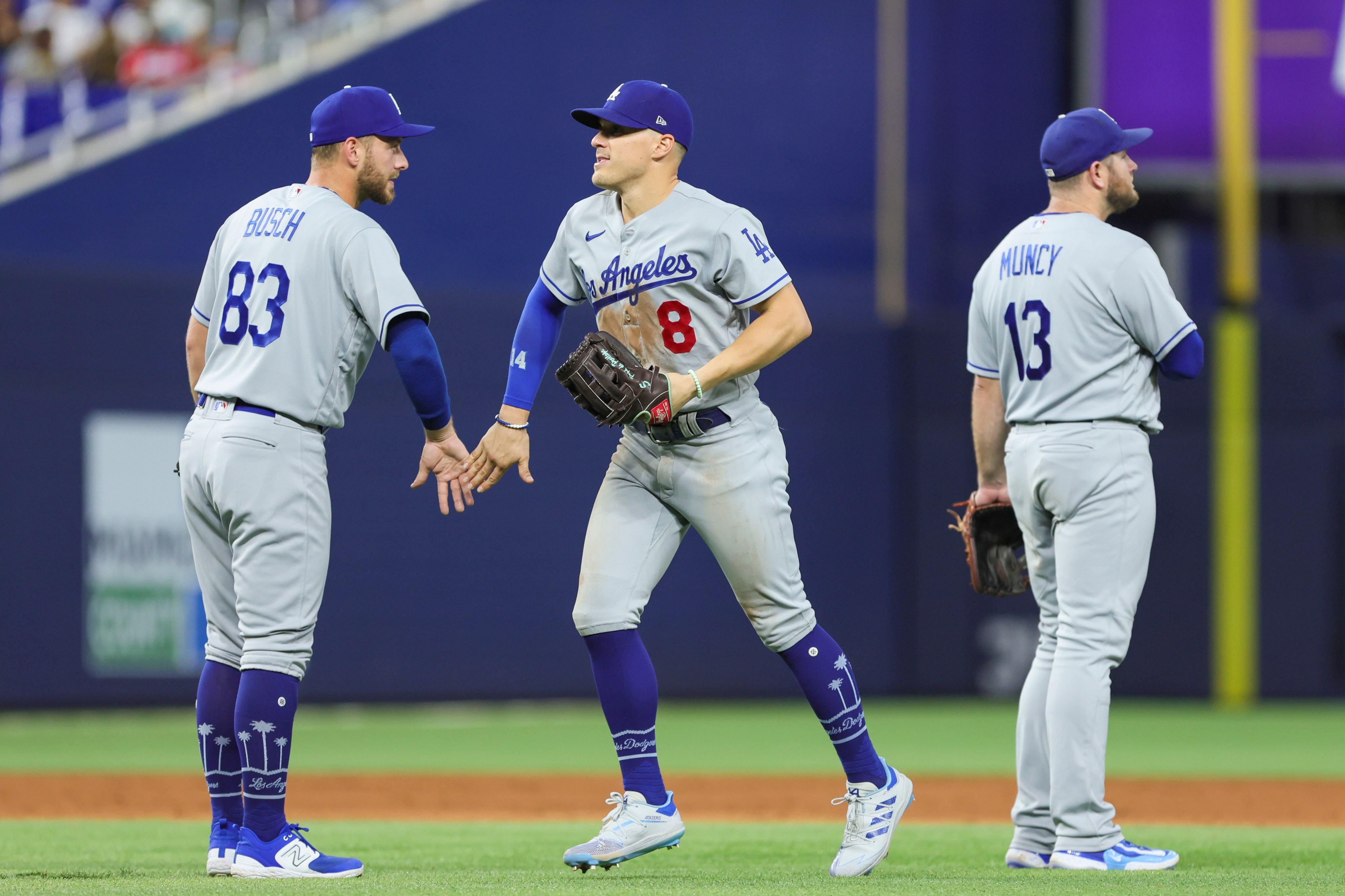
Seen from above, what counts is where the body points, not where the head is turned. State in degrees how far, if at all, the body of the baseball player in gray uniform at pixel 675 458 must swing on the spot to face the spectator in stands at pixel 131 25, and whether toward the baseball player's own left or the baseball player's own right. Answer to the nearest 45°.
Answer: approximately 90° to the baseball player's own right

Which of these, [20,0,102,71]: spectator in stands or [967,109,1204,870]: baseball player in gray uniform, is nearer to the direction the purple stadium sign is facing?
the baseball player in gray uniform

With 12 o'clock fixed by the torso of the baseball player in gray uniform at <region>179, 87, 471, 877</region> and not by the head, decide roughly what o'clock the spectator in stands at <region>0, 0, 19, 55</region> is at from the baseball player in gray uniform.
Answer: The spectator in stands is roughly at 10 o'clock from the baseball player in gray uniform.

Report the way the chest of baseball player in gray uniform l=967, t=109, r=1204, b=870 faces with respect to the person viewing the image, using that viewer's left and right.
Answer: facing away from the viewer and to the right of the viewer

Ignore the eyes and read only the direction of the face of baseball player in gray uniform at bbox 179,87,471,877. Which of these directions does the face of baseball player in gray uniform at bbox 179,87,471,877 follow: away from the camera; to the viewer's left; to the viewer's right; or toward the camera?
to the viewer's right

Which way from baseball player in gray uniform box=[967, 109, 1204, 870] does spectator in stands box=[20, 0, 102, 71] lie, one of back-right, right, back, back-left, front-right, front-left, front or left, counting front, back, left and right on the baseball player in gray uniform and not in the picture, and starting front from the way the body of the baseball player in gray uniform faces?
left

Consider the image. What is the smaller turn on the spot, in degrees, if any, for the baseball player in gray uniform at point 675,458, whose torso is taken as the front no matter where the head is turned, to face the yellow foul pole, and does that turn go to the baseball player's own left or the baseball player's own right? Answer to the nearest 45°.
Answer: approximately 180°

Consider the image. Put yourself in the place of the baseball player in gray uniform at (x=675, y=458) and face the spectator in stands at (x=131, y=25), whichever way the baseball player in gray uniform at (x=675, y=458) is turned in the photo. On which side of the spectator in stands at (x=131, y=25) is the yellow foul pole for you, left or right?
right

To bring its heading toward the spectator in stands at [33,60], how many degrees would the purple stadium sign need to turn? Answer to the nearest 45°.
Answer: approximately 90° to its right

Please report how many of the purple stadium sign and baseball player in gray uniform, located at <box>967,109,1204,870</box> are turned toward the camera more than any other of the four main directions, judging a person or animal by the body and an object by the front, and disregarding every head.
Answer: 1

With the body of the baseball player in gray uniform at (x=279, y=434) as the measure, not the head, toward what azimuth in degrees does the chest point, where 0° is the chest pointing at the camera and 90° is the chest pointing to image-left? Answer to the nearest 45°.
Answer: approximately 225°

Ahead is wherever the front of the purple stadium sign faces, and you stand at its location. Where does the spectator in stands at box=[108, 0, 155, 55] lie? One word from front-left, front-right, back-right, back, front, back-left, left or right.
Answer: right

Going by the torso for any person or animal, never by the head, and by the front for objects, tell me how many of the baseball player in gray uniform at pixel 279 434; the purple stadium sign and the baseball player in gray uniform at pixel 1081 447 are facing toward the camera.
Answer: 1

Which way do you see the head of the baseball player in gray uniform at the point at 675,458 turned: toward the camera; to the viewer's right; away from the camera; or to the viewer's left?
to the viewer's left
